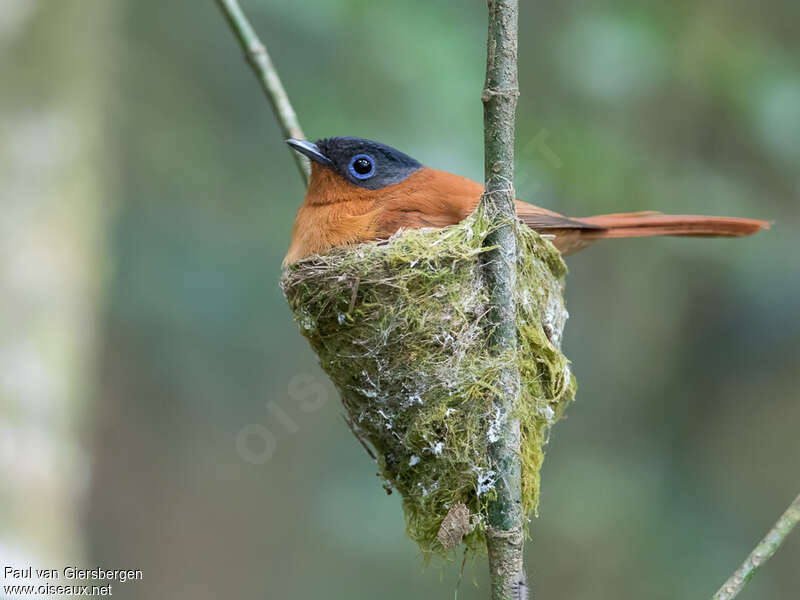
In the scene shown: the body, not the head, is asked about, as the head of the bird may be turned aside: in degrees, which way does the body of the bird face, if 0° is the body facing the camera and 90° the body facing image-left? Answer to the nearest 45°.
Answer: approximately 90°

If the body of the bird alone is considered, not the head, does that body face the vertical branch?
no
